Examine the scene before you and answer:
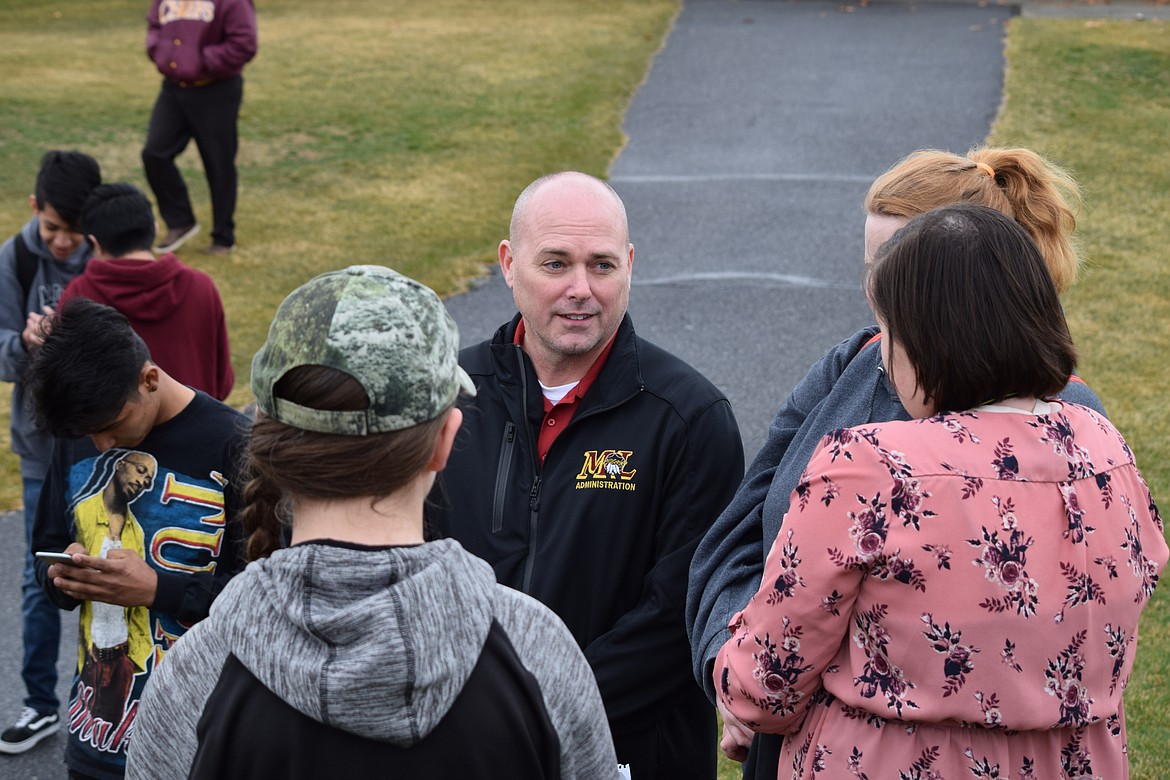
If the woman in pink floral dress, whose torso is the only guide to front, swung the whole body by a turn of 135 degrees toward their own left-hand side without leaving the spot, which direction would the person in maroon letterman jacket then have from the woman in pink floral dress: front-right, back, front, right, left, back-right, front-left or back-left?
back-right

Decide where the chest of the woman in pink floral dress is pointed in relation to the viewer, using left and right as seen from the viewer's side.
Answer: facing away from the viewer and to the left of the viewer

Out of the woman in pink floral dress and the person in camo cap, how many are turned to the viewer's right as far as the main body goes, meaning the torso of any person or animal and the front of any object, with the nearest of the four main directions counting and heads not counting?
0

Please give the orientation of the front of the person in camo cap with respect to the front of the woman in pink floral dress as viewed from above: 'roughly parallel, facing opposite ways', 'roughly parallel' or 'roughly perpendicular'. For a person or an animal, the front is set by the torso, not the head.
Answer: roughly parallel

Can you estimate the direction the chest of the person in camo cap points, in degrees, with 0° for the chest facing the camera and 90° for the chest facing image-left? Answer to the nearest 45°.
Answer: approximately 180°

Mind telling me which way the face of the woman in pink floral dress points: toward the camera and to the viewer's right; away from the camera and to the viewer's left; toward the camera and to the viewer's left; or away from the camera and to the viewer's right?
away from the camera and to the viewer's left

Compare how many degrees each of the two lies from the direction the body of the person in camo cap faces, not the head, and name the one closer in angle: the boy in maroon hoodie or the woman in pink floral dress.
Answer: the boy in maroon hoodie

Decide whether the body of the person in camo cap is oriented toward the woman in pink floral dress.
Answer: no

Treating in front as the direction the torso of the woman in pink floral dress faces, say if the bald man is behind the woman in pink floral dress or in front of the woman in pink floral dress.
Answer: in front

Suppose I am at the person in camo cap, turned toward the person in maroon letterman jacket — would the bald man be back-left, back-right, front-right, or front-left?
front-right

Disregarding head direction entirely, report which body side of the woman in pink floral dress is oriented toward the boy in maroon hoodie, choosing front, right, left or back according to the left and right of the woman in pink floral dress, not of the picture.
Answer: front

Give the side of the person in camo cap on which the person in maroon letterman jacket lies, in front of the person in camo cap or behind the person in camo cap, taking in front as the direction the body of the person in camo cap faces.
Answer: in front

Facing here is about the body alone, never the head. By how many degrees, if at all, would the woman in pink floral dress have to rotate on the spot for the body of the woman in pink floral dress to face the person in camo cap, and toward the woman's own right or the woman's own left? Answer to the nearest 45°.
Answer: approximately 90° to the woman's own left

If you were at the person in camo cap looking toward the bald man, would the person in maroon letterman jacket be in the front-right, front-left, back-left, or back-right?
front-left
